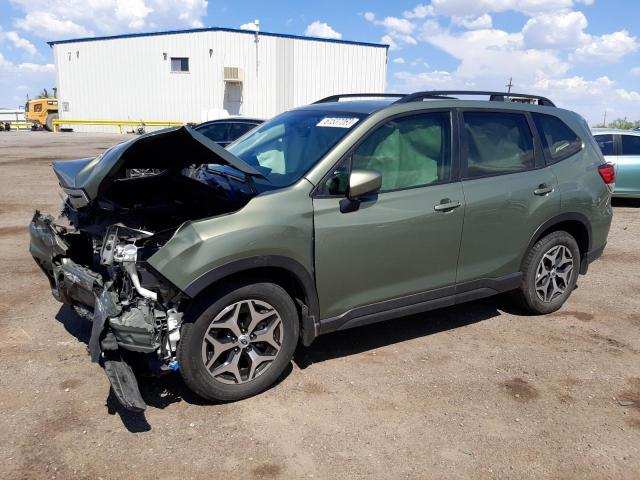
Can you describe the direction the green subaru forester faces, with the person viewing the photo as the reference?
facing the viewer and to the left of the viewer

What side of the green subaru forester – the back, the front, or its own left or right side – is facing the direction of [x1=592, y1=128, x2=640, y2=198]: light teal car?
back

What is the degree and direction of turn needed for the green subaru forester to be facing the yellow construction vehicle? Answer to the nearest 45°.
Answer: approximately 90° to its right

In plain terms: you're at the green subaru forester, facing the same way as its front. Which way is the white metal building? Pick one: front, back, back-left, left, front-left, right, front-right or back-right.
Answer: back-right

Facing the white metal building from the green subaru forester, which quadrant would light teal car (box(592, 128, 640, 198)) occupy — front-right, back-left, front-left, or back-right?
front-right

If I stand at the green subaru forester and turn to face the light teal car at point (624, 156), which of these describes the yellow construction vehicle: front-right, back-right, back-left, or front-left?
front-left

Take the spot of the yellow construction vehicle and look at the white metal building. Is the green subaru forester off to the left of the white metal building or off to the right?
right
